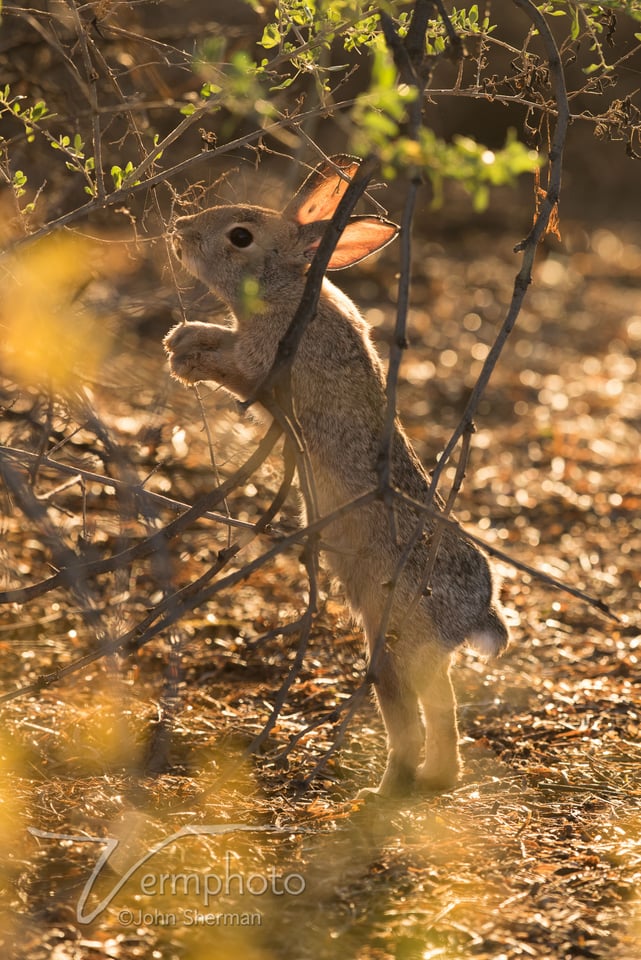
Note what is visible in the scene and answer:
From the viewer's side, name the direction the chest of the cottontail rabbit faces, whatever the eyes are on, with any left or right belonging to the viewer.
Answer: facing to the left of the viewer

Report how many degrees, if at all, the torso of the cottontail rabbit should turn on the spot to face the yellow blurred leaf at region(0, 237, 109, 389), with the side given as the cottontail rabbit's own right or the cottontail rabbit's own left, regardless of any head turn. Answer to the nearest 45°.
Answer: approximately 45° to the cottontail rabbit's own left

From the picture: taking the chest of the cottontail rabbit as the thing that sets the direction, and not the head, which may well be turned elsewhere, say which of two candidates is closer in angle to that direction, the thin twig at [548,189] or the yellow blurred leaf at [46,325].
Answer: the yellow blurred leaf

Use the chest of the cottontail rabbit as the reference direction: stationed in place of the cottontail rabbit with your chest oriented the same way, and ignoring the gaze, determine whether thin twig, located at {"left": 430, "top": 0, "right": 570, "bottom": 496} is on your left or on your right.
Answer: on your left
